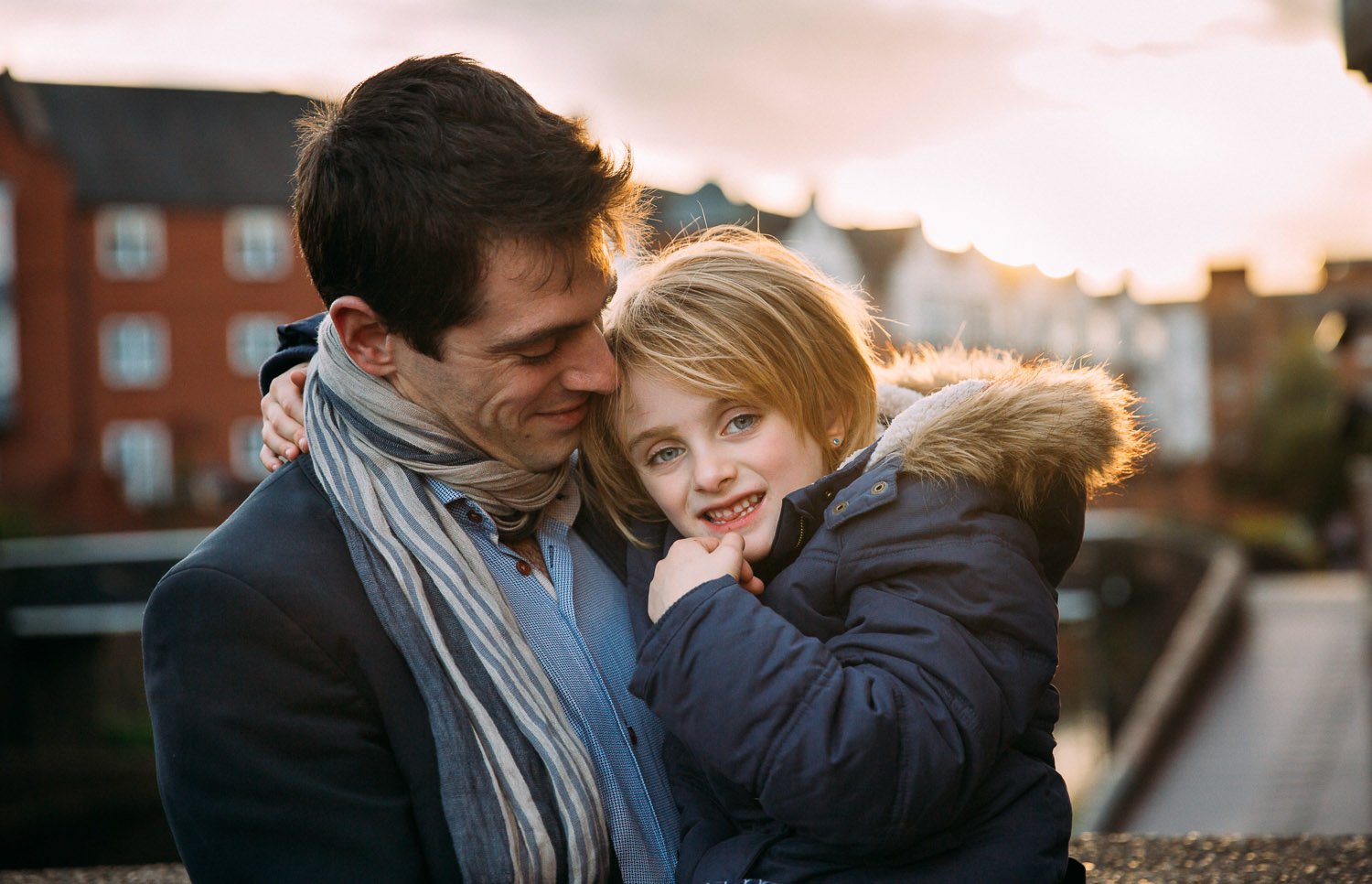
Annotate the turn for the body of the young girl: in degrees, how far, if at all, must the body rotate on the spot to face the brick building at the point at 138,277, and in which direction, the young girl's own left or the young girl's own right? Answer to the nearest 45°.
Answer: approximately 90° to the young girl's own right

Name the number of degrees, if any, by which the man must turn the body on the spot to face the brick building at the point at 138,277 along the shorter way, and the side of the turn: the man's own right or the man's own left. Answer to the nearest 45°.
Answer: approximately 135° to the man's own left

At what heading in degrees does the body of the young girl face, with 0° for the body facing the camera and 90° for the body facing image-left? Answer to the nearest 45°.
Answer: approximately 45°
